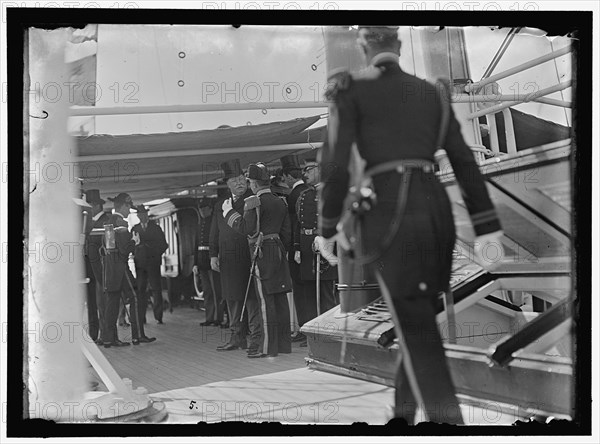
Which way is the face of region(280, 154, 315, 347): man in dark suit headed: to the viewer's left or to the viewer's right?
to the viewer's left

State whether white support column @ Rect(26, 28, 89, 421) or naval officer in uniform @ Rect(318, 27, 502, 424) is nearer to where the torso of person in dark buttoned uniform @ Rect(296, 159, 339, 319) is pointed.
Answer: the white support column

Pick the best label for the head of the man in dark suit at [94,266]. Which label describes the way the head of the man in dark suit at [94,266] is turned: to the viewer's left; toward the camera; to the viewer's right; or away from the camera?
to the viewer's right

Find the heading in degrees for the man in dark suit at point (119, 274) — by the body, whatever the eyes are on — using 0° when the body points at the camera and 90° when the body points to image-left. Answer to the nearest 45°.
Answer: approximately 270°

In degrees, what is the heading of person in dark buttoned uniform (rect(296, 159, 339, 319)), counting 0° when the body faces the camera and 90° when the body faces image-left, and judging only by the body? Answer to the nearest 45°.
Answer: approximately 45°
